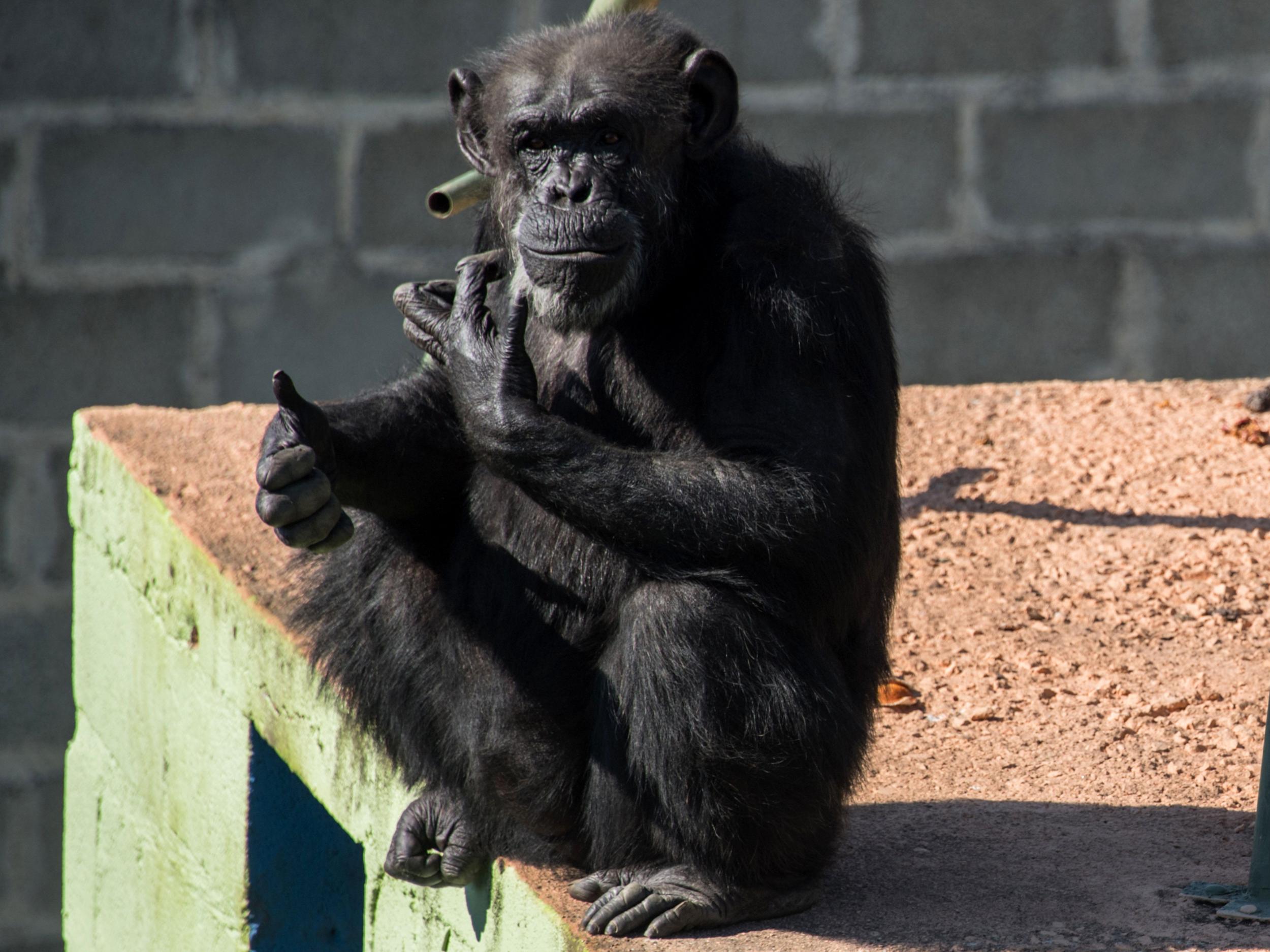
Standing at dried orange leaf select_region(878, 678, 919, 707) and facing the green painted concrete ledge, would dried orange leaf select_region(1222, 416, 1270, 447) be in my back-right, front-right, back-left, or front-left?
back-right

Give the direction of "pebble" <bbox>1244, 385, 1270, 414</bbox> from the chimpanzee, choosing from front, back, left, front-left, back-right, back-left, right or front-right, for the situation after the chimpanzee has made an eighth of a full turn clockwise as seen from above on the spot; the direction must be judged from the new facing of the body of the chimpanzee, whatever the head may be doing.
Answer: back-right

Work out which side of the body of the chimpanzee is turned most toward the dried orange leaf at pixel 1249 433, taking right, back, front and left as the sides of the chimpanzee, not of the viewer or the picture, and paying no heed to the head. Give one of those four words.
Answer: back

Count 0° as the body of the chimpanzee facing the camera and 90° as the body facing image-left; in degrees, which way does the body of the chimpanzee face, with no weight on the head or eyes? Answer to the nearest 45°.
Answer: approximately 45°

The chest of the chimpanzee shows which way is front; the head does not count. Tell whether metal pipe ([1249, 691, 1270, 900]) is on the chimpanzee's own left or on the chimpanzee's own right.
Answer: on the chimpanzee's own left

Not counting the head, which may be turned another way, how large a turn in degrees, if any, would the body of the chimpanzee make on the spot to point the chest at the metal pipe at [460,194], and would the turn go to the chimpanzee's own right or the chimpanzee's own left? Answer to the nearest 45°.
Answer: approximately 135° to the chimpanzee's own right
